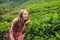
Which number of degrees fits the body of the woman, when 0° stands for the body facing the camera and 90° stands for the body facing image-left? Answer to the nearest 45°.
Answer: approximately 315°
